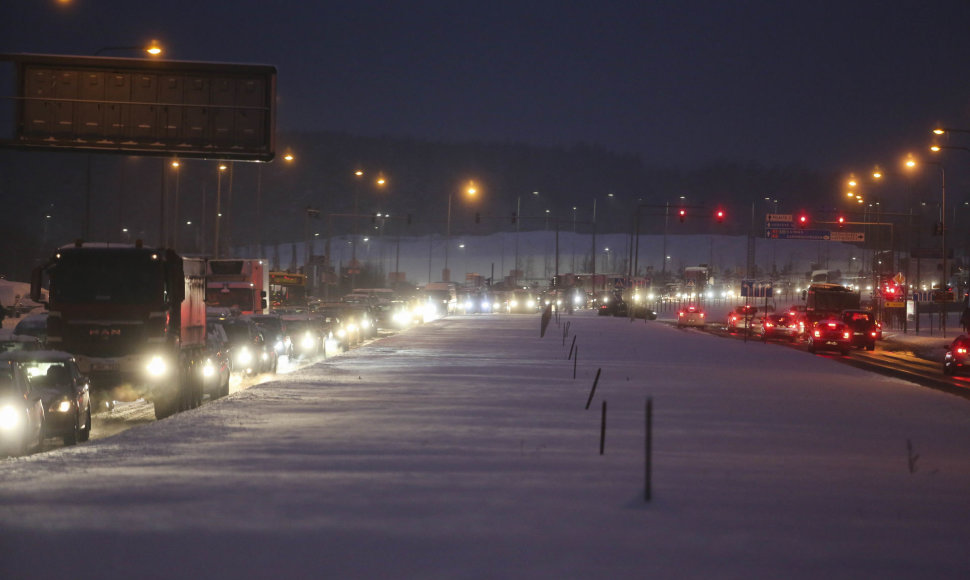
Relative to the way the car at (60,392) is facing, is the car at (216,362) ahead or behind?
behind

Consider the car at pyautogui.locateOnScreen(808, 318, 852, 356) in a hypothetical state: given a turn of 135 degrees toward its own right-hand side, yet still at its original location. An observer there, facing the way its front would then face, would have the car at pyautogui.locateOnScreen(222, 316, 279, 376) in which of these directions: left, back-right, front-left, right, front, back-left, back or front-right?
right

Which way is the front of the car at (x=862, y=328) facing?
away from the camera

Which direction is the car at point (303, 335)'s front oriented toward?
toward the camera

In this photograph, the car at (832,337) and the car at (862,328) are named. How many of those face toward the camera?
0

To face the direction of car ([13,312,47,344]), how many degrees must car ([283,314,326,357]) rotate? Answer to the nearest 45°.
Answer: approximately 45° to its right

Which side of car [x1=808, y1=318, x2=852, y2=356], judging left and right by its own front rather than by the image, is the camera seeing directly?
back

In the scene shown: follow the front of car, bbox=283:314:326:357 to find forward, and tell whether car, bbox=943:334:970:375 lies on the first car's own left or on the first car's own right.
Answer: on the first car's own left

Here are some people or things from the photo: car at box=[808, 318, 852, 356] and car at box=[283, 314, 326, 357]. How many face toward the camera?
1

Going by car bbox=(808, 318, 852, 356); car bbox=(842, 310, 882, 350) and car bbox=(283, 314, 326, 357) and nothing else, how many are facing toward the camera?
1

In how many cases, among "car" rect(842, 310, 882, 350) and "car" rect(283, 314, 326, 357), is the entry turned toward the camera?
1

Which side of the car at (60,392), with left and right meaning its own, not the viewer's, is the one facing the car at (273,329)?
back

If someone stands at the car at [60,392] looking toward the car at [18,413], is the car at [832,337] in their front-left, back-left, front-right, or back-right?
back-left

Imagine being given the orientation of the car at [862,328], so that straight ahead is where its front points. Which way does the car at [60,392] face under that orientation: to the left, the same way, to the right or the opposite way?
the opposite way

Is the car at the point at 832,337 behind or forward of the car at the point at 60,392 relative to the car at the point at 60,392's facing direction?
behind

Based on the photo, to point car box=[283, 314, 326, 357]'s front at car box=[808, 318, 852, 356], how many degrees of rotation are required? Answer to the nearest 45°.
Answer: approximately 90° to its left
